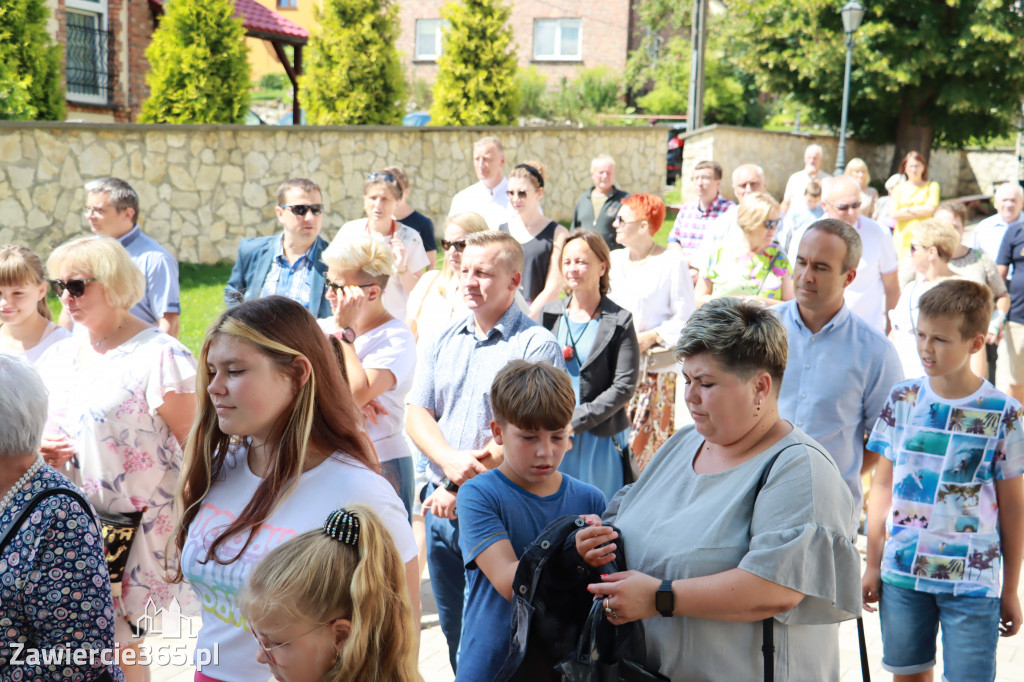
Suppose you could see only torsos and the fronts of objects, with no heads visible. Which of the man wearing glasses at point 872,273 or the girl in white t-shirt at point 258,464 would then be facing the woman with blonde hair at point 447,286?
the man wearing glasses

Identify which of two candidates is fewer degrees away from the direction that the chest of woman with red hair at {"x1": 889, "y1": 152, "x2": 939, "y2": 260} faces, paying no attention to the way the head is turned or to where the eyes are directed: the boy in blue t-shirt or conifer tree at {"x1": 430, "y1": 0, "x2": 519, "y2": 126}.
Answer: the boy in blue t-shirt

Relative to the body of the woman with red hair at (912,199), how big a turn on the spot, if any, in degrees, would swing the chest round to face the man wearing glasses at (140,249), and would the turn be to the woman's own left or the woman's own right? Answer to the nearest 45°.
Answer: approximately 45° to the woman's own right

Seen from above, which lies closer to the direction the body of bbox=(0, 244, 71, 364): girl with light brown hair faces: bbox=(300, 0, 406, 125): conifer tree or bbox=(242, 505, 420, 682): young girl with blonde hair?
the young girl with blonde hair

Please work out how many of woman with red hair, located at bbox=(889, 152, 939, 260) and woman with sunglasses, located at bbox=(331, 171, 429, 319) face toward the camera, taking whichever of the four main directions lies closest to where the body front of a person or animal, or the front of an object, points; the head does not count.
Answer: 2

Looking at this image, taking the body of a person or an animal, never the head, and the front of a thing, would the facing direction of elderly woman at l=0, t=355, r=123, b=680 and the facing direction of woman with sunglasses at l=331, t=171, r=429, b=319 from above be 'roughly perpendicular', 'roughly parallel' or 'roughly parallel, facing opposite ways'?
roughly perpendicular

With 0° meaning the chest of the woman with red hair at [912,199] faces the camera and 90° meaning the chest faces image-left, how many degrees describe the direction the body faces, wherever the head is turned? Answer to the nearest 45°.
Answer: approximately 0°

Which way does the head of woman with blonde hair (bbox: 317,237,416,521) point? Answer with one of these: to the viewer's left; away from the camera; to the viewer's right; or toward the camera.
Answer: to the viewer's left
